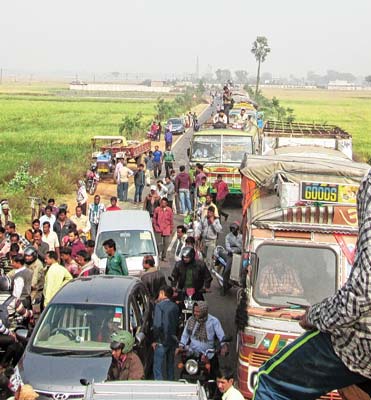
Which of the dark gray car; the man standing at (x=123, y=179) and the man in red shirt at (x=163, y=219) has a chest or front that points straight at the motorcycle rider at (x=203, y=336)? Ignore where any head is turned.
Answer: the man in red shirt

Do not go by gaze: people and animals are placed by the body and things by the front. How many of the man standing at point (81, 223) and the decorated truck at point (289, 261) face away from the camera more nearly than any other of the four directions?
0

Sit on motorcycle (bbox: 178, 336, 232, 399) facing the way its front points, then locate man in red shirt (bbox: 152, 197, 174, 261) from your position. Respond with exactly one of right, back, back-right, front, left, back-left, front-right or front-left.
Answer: back

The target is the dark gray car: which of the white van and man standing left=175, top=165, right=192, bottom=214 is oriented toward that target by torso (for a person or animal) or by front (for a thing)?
the white van

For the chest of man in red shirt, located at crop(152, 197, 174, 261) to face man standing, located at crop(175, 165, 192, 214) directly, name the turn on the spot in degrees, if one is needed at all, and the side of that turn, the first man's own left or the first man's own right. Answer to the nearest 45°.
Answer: approximately 180°

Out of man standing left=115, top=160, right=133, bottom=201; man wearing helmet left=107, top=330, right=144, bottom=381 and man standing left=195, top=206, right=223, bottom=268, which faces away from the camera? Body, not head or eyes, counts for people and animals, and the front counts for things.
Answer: man standing left=115, top=160, right=133, bottom=201
